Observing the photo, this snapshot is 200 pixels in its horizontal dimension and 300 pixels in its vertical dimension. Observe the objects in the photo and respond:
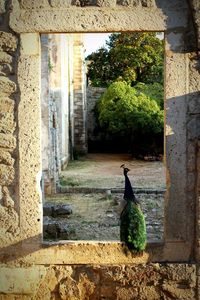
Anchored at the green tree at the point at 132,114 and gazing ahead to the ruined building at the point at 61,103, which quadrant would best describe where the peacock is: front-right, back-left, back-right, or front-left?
front-left

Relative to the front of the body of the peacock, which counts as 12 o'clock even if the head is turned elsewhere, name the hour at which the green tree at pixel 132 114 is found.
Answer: The green tree is roughly at 12 o'clock from the peacock.

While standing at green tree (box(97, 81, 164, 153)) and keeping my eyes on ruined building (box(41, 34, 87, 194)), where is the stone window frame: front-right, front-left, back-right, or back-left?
front-left

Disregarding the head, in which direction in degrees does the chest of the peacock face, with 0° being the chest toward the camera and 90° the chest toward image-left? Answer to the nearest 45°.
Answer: approximately 180°

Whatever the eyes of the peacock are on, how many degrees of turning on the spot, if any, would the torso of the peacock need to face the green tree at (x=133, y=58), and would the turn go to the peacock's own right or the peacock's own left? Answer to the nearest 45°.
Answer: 0° — it already faces it

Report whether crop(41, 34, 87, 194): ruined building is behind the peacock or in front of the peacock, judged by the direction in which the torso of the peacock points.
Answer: in front
